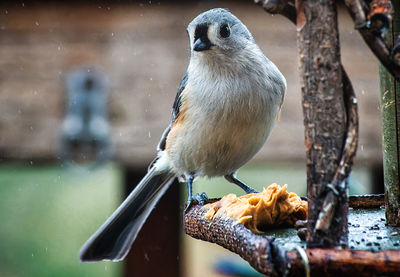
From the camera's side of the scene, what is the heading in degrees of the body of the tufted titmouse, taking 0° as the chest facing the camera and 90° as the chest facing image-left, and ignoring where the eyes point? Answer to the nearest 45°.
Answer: approximately 315°
